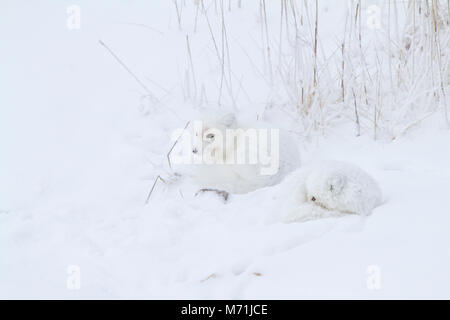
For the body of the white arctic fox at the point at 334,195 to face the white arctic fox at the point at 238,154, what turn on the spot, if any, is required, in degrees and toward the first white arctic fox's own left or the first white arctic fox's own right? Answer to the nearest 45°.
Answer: approximately 90° to the first white arctic fox's own right

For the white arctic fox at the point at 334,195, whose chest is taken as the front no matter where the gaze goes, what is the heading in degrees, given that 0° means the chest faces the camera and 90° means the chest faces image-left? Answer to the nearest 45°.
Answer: approximately 45°
